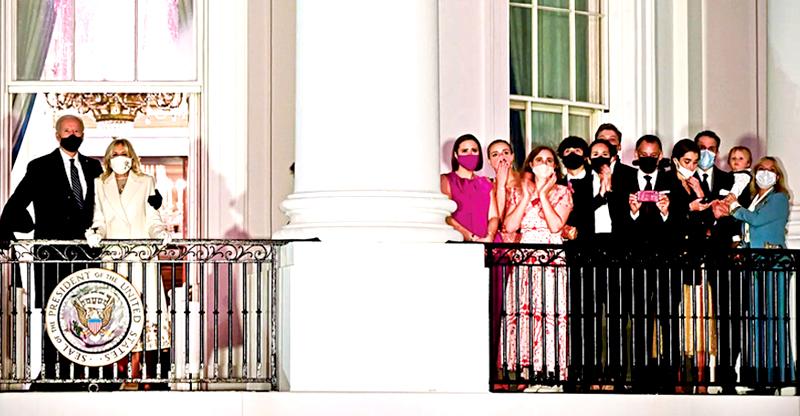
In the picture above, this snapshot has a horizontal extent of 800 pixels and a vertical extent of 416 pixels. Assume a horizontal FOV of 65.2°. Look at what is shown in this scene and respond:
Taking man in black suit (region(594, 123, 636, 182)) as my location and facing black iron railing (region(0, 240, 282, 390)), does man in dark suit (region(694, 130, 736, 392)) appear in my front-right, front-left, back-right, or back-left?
back-left

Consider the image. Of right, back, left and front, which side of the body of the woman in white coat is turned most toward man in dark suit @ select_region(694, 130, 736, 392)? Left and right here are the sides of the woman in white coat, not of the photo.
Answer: left

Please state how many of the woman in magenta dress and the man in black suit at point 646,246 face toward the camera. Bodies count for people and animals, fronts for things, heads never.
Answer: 2

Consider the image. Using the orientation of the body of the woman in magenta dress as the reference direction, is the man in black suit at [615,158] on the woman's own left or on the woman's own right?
on the woman's own left

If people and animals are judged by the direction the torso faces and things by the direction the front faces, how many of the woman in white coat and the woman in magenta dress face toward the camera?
2
